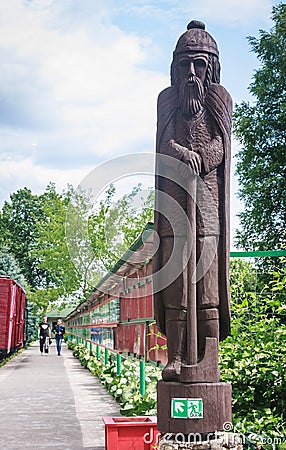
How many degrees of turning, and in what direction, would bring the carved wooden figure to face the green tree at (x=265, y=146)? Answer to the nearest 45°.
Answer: approximately 180°

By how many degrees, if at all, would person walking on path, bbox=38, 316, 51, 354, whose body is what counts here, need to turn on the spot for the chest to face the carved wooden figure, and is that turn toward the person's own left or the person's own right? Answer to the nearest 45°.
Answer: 0° — they already face it

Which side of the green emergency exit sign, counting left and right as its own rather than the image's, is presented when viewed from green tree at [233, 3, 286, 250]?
back

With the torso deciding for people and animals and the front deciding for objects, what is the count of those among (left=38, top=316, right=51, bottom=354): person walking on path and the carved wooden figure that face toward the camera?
2

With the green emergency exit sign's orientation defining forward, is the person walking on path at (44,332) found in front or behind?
behind

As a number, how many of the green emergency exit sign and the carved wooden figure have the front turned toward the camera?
2

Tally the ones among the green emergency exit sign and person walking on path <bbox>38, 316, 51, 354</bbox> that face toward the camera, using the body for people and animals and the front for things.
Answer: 2
